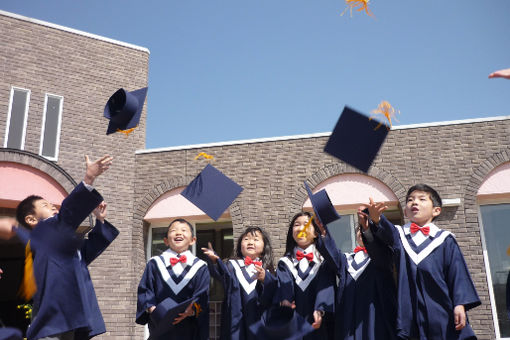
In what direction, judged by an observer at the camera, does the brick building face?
facing the viewer

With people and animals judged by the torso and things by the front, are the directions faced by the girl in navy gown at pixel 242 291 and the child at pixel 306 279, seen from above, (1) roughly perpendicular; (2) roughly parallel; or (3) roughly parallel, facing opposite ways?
roughly parallel

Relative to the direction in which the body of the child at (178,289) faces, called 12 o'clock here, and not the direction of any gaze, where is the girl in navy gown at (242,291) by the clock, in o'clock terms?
The girl in navy gown is roughly at 9 o'clock from the child.

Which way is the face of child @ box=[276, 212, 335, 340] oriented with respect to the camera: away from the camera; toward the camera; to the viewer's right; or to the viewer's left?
toward the camera

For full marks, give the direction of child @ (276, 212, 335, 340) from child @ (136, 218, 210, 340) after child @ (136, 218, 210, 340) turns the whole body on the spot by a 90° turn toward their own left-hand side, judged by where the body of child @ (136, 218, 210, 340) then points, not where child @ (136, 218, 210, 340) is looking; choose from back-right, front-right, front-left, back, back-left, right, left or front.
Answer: front

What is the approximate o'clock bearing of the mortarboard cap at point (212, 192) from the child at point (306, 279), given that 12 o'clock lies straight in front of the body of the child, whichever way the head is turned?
The mortarboard cap is roughly at 4 o'clock from the child.

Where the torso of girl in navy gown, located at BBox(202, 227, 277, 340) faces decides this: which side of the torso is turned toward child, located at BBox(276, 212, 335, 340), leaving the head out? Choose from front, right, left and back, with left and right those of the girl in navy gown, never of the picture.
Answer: left

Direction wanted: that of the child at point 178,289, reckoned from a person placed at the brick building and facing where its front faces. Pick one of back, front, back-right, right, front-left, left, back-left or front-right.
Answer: front

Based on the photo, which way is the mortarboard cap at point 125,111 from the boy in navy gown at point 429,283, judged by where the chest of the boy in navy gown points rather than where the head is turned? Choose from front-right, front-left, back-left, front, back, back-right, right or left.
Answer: front-right

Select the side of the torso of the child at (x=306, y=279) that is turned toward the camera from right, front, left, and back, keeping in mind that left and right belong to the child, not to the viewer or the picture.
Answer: front
